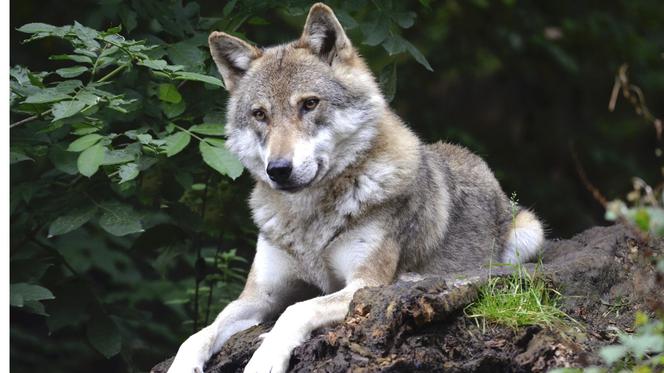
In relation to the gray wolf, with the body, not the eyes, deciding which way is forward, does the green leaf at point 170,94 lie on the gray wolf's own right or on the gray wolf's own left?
on the gray wolf's own right

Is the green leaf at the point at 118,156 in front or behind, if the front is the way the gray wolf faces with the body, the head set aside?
in front

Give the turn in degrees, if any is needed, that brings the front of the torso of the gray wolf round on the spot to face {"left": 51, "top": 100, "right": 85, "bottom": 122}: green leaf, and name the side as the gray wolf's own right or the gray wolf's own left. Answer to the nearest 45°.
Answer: approximately 45° to the gray wolf's own right

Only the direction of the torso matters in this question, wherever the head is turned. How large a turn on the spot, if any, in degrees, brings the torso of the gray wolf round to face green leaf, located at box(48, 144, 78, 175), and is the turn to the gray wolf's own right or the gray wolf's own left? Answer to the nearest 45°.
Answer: approximately 45° to the gray wolf's own right

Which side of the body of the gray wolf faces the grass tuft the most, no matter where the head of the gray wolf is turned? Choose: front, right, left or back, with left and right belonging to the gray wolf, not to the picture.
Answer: left

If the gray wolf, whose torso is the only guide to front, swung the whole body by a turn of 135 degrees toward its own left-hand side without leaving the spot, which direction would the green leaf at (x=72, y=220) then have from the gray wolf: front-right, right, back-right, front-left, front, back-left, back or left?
back

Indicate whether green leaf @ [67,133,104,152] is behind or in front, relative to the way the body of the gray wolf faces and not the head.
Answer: in front

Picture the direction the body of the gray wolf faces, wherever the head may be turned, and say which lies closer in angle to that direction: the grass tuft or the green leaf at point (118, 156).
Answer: the green leaf

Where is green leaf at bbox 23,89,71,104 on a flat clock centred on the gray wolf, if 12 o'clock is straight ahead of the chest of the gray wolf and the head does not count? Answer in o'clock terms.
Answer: The green leaf is roughly at 1 o'clock from the gray wolf.

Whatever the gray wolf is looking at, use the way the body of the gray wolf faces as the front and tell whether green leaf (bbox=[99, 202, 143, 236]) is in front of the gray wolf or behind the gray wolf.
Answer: in front

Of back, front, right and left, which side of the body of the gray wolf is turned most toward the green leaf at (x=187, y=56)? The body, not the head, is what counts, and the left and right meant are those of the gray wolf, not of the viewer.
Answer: right

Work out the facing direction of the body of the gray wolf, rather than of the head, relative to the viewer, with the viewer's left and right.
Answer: facing the viewer and to the left of the viewer
